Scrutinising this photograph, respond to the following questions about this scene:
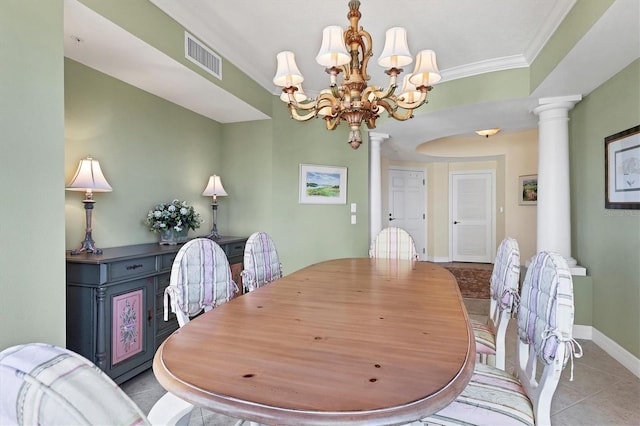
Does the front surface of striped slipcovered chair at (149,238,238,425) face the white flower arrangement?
no

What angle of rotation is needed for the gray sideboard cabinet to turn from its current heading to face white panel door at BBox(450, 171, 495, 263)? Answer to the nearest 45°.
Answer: approximately 45° to its left

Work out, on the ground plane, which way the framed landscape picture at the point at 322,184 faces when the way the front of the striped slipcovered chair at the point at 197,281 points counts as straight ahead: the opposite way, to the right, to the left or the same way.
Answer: to the right

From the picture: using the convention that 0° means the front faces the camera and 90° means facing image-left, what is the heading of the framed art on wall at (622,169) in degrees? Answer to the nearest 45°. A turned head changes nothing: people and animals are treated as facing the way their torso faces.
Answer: approximately 45°

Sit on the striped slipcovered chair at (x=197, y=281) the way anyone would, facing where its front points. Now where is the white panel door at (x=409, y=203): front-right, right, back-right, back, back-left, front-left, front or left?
left

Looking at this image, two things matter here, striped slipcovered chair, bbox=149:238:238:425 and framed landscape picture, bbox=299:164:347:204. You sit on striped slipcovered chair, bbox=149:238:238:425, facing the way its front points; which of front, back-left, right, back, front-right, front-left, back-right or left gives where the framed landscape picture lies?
left

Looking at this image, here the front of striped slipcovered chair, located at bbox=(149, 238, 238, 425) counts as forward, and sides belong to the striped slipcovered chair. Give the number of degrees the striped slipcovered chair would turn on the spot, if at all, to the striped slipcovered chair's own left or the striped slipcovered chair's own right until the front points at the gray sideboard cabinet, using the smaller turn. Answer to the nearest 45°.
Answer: approximately 180°

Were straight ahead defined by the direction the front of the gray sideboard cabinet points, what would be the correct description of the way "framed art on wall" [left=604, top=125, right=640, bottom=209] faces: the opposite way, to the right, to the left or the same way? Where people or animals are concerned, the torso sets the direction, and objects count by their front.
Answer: the opposite way

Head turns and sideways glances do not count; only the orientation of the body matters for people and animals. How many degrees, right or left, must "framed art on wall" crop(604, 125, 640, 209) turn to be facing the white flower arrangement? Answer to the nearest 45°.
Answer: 0° — it already faces it

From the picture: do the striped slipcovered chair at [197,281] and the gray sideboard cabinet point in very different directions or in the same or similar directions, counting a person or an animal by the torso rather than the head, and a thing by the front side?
same or similar directions

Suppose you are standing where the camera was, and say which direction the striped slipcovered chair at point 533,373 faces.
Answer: facing the viewer and to the left of the viewer

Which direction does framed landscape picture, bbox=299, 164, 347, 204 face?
toward the camera

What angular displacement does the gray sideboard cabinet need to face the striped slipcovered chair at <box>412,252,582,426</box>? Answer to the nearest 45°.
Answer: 0° — it already faces it

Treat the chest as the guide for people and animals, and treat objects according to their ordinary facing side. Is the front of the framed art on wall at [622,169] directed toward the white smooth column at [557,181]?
no

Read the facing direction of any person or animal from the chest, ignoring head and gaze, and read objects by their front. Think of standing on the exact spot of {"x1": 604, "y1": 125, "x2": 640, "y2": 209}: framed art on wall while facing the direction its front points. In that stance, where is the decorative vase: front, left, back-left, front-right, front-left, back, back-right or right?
front
